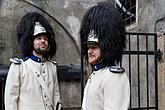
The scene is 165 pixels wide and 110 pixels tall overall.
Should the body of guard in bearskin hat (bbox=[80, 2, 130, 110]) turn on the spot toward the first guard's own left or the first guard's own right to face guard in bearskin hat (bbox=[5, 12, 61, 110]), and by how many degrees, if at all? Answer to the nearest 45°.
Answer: approximately 90° to the first guard's own right

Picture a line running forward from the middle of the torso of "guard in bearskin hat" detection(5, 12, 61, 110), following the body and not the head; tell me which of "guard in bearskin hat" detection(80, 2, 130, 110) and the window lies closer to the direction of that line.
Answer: the guard in bearskin hat

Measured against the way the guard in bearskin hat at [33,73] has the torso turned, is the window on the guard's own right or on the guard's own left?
on the guard's own left

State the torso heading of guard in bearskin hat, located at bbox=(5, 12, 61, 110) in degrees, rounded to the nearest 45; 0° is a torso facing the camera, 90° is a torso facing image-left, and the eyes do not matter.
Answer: approximately 315°
